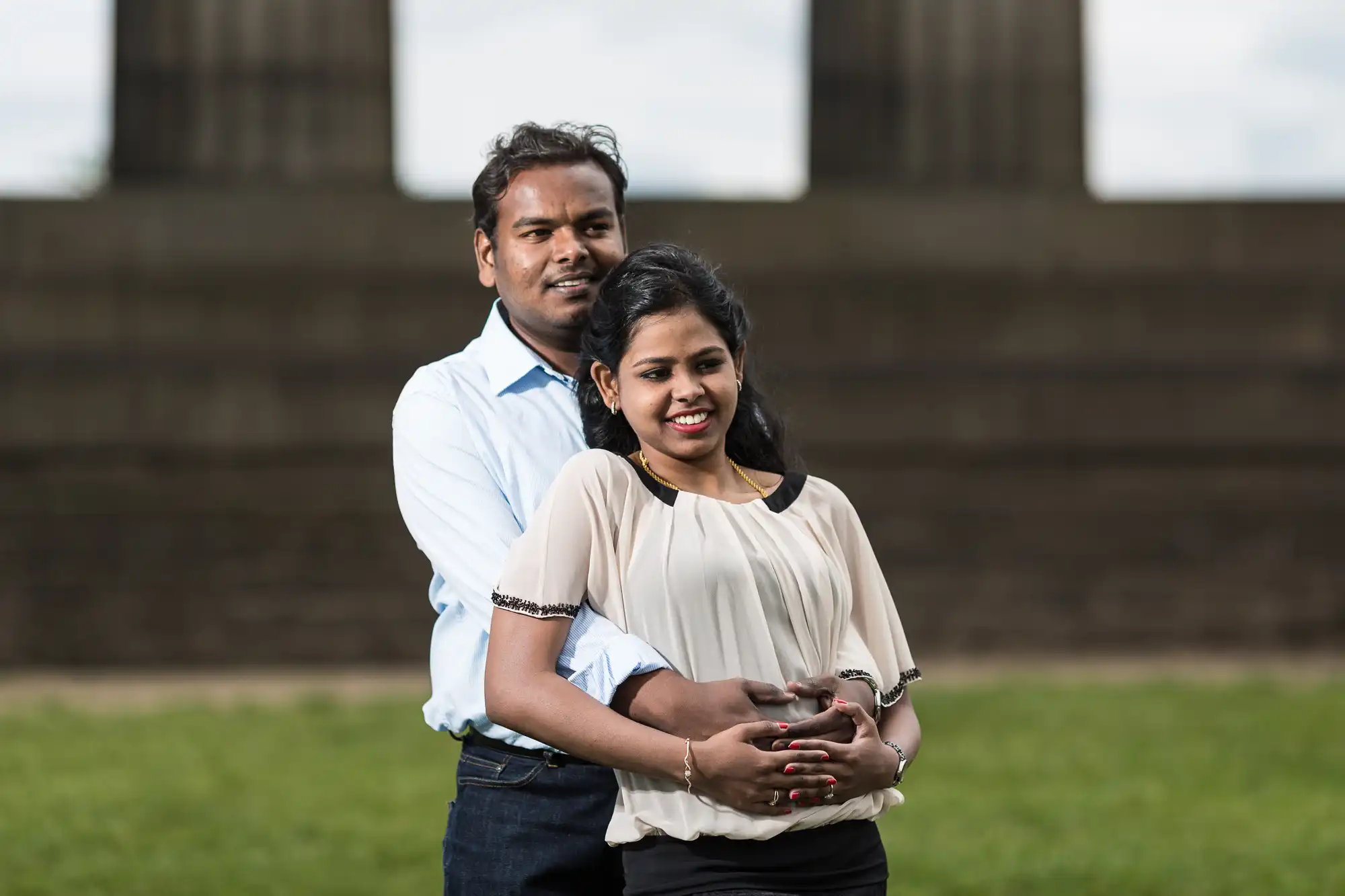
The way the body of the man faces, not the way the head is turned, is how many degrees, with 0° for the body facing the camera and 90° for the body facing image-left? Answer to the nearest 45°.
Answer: approximately 315°

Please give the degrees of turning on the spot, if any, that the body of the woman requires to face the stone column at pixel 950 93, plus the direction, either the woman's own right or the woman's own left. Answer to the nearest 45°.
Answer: approximately 135° to the woman's own left

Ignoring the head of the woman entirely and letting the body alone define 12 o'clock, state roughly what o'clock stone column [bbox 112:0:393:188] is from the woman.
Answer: The stone column is roughly at 7 o'clock from the woman.

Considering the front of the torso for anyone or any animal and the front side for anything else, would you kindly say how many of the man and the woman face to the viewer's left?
0

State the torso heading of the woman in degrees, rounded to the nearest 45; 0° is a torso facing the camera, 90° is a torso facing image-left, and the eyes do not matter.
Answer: approximately 315°
